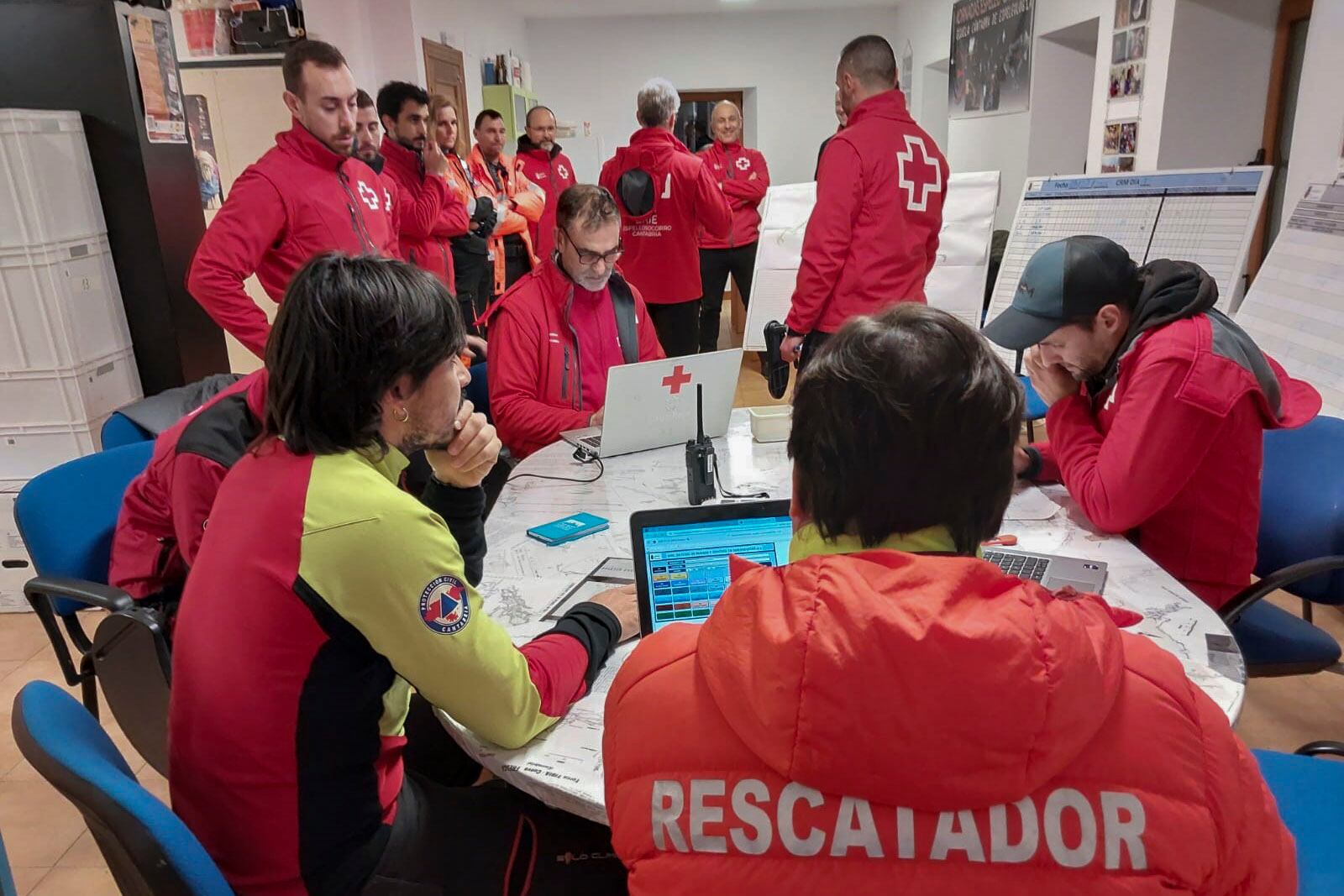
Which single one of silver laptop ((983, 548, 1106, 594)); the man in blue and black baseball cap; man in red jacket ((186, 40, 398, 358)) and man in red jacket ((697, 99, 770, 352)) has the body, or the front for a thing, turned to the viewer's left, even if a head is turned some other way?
the man in blue and black baseball cap

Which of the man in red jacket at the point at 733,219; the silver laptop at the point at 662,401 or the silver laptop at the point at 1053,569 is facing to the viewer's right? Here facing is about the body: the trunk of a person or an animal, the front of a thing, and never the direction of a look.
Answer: the silver laptop at the point at 1053,569

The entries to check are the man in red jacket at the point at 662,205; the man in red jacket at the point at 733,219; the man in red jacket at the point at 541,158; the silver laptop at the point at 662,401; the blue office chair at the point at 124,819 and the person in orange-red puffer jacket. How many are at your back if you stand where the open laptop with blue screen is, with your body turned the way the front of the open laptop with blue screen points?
4

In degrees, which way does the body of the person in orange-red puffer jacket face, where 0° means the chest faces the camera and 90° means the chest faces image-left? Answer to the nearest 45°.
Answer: approximately 180°

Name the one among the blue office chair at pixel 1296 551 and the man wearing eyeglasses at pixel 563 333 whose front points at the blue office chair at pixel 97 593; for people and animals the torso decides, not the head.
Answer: the blue office chair at pixel 1296 551

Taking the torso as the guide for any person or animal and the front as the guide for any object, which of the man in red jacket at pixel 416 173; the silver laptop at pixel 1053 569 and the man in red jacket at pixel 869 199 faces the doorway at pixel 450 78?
the man in red jacket at pixel 869 199

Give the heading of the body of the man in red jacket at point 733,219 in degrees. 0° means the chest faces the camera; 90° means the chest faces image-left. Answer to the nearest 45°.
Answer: approximately 0°

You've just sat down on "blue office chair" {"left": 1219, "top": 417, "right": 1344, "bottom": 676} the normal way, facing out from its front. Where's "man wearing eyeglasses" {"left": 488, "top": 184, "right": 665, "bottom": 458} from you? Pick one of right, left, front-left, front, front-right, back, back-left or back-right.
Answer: front-right

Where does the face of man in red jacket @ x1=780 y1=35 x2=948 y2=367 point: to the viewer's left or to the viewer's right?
to the viewer's left

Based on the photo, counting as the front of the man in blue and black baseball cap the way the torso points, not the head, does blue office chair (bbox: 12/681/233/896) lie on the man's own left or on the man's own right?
on the man's own left

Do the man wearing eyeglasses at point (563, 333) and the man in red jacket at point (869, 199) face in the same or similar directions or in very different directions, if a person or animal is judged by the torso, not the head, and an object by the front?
very different directions

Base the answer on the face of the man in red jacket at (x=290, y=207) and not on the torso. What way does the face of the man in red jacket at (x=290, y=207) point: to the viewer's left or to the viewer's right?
to the viewer's right

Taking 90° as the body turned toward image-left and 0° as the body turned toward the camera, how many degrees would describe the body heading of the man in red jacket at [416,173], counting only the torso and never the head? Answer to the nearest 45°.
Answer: approximately 315°

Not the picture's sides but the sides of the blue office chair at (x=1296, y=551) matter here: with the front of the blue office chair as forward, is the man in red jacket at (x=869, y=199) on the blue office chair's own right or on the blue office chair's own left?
on the blue office chair's own right

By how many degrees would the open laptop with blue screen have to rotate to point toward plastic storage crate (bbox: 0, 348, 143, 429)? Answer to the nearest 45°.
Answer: approximately 135° to its right

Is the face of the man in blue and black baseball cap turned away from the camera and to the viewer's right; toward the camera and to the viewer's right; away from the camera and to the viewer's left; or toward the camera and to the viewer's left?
toward the camera and to the viewer's left

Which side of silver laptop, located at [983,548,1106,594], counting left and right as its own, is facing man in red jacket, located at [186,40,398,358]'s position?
back

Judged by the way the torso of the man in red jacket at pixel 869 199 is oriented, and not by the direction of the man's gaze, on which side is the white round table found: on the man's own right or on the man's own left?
on the man's own left

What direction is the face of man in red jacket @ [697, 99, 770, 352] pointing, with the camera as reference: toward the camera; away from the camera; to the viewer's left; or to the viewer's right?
toward the camera
